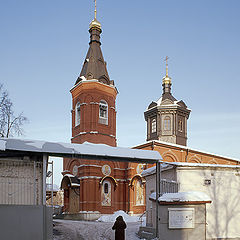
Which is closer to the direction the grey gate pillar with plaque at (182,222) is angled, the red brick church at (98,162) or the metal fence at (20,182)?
the metal fence

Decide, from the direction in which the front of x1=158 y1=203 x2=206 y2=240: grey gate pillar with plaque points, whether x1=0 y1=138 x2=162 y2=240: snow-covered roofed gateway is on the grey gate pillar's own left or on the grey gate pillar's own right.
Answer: on the grey gate pillar's own right

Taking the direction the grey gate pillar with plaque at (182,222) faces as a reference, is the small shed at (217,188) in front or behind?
behind

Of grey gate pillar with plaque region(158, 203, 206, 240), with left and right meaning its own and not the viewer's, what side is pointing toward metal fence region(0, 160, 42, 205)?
right

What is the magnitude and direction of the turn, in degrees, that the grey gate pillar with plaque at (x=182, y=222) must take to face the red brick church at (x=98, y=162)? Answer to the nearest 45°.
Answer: approximately 180°

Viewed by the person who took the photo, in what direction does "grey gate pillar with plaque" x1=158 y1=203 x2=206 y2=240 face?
facing the viewer
